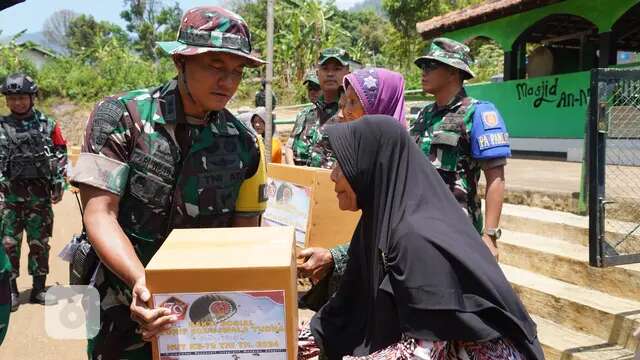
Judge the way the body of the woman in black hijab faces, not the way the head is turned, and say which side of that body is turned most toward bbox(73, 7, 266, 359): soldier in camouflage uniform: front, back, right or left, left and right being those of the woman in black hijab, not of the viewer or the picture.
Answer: front

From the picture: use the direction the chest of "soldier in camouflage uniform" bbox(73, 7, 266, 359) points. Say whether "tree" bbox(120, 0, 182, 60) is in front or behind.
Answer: behind

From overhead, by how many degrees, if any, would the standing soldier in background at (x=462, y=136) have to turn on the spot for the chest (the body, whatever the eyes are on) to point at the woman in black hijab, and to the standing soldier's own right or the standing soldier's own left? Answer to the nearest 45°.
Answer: approximately 45° to the standing soldier's own left

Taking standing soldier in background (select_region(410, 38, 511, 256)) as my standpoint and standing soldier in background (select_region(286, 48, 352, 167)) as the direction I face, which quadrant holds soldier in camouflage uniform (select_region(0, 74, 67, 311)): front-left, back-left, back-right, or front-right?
front-left

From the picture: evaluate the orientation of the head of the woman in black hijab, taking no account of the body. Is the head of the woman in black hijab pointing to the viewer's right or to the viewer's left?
to the viewer's left

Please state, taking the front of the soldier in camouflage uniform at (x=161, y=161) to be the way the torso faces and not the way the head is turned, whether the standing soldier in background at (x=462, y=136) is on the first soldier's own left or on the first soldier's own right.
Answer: on the first soldier's own left

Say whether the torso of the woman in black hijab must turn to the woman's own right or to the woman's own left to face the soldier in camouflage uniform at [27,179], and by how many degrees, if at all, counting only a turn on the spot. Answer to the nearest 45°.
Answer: approximately 45° to the woman's own right

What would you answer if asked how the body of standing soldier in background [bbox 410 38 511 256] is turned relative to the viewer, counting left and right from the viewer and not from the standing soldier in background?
facing the viewer and to the left of the viewer

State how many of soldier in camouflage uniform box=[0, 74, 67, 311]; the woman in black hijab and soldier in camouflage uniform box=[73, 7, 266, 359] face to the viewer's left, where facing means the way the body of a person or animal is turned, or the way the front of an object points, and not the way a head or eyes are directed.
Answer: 1

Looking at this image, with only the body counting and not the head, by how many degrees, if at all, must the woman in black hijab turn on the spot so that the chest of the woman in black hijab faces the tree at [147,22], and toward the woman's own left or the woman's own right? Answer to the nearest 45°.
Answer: approximately 45° to the woman's own right

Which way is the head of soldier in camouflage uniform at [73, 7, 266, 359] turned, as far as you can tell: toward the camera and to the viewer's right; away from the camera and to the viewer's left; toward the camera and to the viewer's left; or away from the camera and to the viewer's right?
toward the camera and to the viewer's right

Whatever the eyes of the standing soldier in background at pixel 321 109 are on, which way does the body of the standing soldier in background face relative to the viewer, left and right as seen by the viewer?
facing the viewer

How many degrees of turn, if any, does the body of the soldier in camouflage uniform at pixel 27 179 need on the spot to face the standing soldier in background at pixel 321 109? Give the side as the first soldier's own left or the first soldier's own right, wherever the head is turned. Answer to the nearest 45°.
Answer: approximately 45° to the first soldier's own left

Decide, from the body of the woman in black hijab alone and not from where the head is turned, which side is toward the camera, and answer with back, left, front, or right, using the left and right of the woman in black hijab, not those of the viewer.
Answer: left

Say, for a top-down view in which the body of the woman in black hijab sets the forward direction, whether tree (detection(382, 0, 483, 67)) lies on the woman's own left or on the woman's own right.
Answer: on the woman's own right

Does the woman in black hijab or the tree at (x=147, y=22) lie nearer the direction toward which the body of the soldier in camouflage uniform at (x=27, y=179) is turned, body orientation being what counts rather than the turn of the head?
the woman in black hijab

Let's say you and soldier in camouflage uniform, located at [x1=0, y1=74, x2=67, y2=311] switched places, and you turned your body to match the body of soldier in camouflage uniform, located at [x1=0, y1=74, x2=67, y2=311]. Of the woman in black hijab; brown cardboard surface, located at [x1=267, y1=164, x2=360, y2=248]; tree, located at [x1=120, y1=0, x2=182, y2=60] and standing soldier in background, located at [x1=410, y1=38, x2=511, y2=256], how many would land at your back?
1
